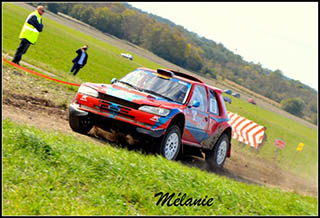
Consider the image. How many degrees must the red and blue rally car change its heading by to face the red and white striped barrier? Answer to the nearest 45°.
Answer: approximately 135° to its right

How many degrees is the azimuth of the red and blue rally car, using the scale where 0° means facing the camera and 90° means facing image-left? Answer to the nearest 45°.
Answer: approximately 45°
